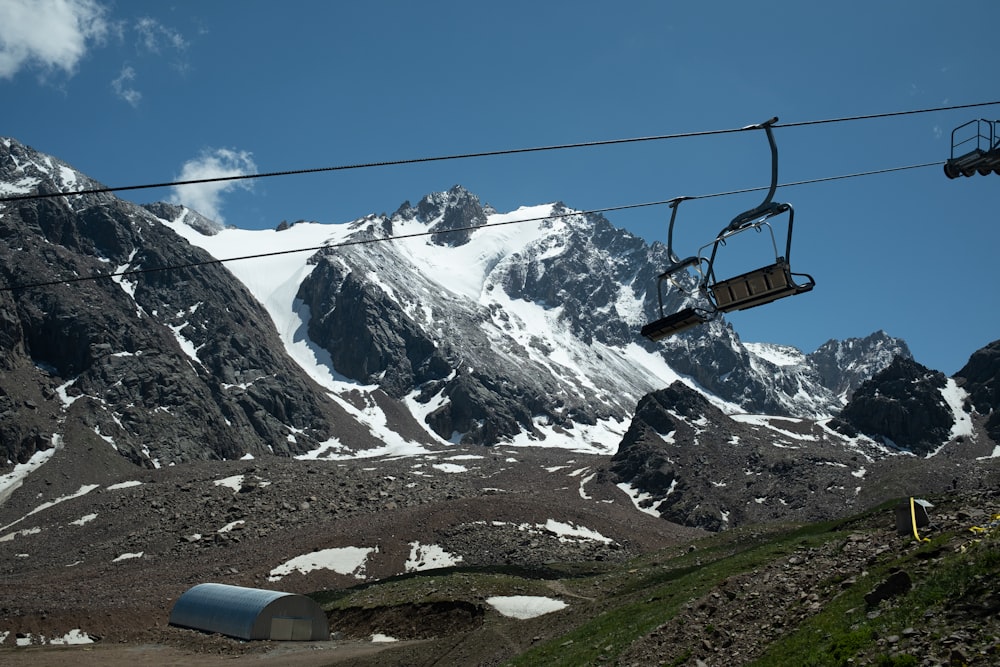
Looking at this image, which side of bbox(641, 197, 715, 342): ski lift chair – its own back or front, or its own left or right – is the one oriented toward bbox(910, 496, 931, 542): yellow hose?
back

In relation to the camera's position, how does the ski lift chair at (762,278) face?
facing away from the viewer and to the right of the viewer
